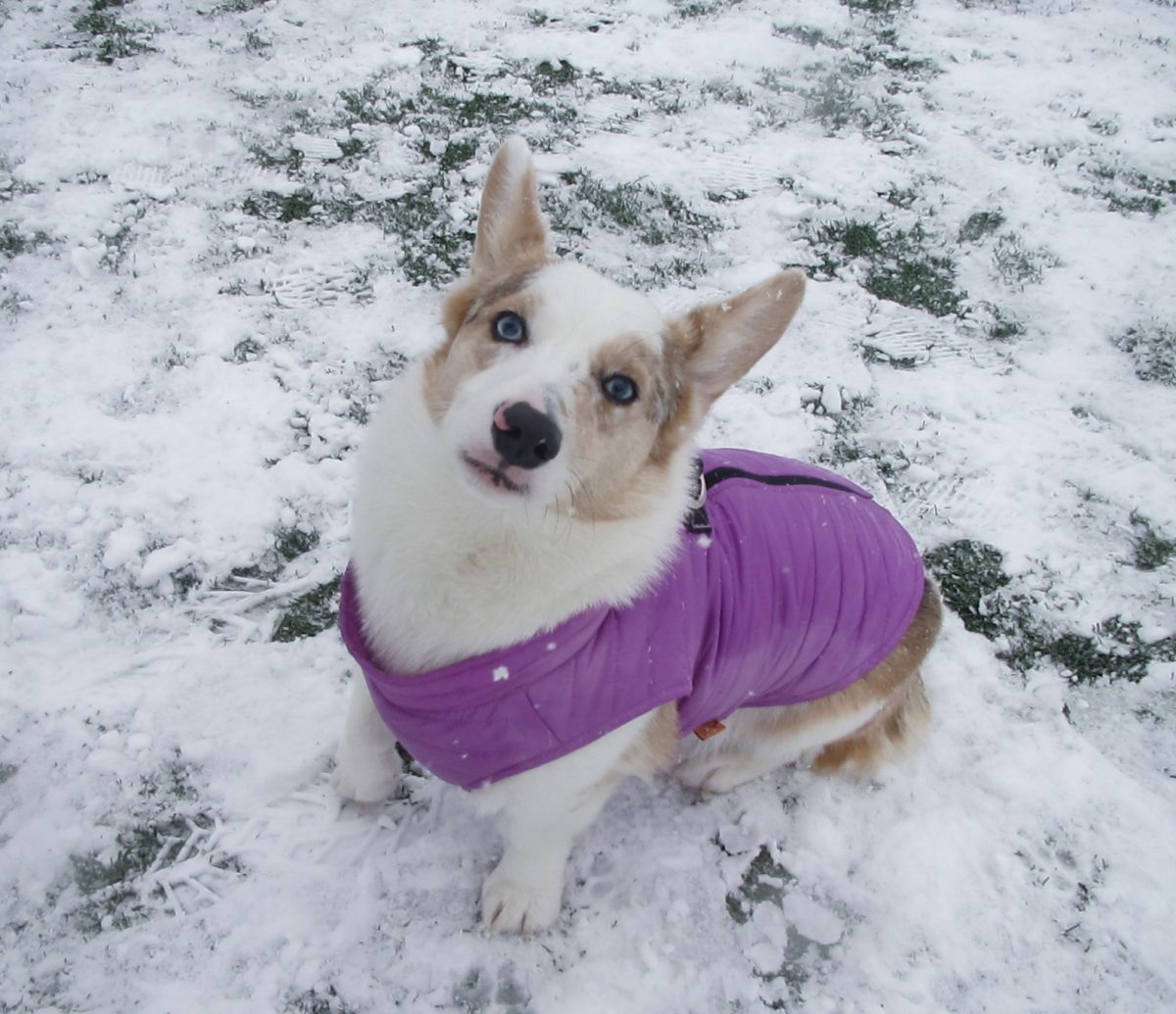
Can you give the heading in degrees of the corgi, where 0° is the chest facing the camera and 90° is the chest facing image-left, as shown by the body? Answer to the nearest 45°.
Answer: approximately 45°
